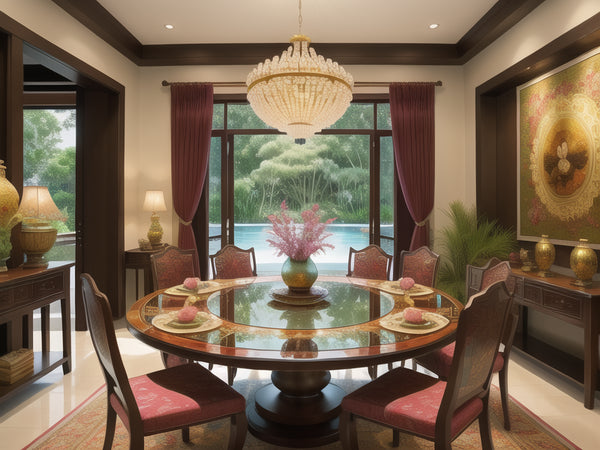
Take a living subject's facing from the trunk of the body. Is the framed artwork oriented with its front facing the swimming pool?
no

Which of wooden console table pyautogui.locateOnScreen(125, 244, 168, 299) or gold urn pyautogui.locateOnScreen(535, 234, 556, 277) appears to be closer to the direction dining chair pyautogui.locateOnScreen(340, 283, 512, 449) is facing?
the wooden console table

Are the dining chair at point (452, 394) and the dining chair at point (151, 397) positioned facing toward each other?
no

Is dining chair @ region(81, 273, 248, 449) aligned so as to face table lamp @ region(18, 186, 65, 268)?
no

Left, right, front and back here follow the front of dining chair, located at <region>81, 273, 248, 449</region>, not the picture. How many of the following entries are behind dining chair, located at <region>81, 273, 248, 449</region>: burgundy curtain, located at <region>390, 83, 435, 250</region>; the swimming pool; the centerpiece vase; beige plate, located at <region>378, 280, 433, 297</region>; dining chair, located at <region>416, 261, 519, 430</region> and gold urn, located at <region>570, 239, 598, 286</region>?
0

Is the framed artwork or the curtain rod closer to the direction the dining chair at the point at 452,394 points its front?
the curtain rod

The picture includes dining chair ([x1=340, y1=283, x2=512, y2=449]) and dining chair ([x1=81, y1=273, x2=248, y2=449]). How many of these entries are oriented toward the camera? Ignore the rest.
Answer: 0

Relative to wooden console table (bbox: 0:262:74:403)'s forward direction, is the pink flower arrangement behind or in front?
in front

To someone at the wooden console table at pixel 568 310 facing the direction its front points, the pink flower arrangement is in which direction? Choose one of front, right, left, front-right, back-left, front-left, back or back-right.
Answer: front

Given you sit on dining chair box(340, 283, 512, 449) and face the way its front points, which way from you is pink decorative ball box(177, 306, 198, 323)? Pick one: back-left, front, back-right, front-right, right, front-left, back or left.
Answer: front-left

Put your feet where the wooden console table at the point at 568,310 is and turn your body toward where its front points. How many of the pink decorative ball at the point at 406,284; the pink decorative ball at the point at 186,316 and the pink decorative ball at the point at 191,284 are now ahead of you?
3

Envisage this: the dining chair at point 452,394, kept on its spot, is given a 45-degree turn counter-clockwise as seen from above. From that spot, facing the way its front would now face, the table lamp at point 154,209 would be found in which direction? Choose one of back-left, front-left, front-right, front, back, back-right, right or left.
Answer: front-right

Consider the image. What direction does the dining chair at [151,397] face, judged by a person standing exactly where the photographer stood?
facing away from the viewer and to the right of the viewer

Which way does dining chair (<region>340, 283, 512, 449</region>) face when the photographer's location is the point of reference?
facing away from the viewer and to the left of the viewer

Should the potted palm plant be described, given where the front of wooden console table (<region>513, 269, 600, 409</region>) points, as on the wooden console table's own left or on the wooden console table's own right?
on the wooden console table's own right

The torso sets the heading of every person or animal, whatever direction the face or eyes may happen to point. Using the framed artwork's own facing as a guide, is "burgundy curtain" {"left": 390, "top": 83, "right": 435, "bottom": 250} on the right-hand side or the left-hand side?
on its right

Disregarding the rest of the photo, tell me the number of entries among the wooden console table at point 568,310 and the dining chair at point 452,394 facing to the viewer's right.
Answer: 0

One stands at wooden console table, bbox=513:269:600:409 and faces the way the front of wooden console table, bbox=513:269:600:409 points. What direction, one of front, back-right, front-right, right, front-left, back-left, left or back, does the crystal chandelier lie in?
front

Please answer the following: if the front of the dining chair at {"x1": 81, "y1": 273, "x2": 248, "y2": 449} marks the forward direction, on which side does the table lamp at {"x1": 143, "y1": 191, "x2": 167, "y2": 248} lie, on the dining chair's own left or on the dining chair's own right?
on the dining chair's own left

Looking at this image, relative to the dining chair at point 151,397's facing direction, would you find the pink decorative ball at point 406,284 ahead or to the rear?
ahead

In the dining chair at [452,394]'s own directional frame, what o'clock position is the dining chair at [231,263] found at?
the dining chair at [231,263] is roughly at 12 o'clock from the dining chair at [452,394].

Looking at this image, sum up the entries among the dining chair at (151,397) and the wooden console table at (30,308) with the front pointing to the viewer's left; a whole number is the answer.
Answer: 0
